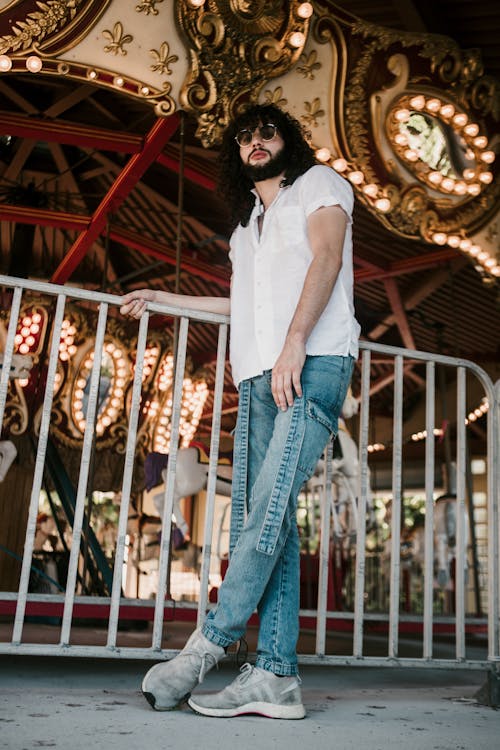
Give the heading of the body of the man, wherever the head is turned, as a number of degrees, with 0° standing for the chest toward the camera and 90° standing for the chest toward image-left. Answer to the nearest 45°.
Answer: approximately 45°
